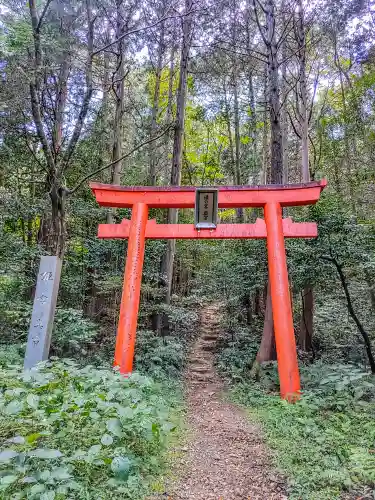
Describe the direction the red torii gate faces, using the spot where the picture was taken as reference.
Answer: facing the viewer

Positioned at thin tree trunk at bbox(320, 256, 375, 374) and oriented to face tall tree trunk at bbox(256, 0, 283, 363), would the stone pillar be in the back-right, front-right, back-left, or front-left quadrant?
front-left

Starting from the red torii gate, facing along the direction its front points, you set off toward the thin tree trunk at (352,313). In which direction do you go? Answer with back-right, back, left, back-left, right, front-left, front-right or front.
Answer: left

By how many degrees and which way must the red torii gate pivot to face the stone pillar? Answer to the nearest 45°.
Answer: approximately 45° to its right

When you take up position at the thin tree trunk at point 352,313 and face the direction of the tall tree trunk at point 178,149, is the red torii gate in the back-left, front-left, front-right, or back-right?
front-left

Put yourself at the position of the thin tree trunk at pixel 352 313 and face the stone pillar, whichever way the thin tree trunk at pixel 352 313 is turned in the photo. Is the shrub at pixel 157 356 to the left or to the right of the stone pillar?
right
